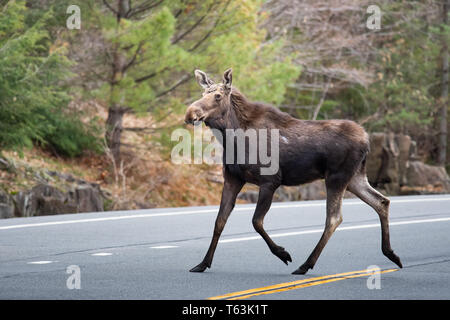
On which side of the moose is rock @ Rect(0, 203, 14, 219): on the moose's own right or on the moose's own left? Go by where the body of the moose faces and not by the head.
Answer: on the moose's own right

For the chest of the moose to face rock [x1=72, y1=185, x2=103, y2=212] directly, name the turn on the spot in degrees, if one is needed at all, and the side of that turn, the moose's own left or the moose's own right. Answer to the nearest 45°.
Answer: approximately 45° to the moose's own right

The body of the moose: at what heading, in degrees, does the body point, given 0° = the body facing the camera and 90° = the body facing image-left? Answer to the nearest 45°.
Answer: approximately 90°

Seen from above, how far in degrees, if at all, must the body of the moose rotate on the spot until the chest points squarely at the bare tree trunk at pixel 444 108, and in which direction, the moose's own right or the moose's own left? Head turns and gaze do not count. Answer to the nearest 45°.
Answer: approximately 90° to the moose's own right

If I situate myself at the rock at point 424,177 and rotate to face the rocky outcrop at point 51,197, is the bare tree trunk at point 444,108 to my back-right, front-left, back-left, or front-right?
back-right

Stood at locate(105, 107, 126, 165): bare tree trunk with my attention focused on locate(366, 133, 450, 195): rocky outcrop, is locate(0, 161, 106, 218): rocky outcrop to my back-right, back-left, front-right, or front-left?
back-right

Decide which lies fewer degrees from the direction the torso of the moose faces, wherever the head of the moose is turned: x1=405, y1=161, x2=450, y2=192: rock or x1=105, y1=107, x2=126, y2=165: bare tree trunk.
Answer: the bare tree trunk

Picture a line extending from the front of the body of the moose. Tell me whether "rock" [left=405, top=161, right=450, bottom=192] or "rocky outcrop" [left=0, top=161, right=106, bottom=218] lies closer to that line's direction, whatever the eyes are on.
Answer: the rocky outcrop

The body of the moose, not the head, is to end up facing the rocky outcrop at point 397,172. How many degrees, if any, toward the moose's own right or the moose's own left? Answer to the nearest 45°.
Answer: approximately 90° to the moose's own right

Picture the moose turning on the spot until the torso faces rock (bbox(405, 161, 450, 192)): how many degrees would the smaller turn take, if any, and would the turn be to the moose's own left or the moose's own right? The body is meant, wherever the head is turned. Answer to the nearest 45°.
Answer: approximately 90° to the moose's own right
